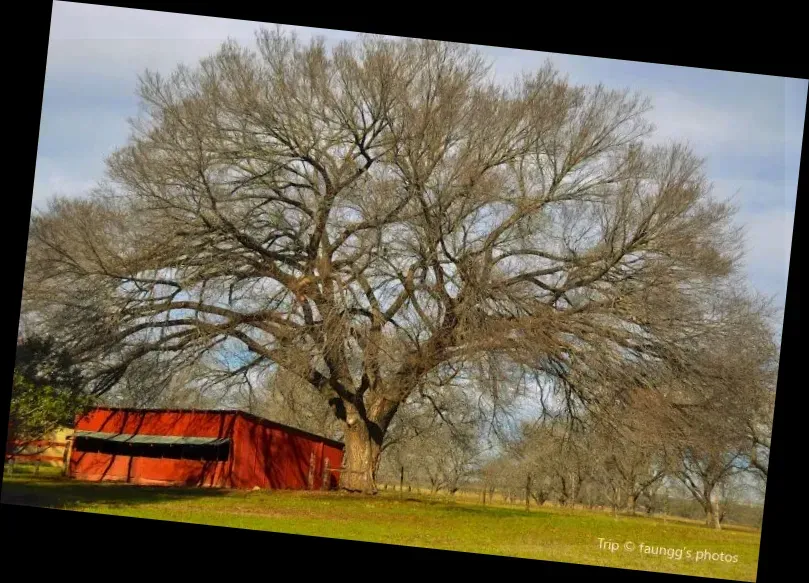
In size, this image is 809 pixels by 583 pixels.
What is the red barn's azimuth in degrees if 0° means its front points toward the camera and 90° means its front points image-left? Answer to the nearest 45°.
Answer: approximately 45°
